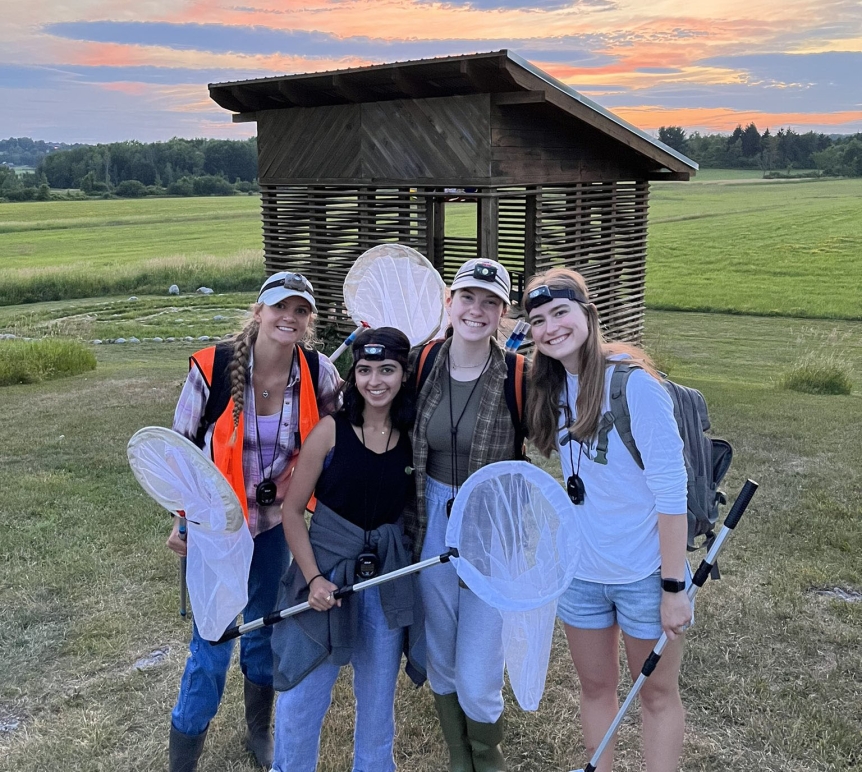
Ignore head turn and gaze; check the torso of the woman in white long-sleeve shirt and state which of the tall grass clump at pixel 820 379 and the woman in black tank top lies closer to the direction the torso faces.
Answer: the woman in black tank top

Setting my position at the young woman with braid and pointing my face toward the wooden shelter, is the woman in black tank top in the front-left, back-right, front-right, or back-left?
back-right

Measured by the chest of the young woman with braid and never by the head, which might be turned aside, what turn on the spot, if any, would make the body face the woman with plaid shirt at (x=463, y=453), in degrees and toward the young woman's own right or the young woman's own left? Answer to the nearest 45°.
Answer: approximately 45° to the young woman's own left

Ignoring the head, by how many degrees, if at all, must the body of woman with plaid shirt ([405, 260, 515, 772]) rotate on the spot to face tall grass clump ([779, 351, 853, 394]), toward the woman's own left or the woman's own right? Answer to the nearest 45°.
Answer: approximately 135° to the woman's own left

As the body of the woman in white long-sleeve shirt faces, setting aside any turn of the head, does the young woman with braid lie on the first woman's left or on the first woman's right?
on the first woman's right

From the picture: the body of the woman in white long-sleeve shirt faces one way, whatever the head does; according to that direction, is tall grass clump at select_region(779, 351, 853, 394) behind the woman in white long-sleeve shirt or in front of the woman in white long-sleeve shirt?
behind

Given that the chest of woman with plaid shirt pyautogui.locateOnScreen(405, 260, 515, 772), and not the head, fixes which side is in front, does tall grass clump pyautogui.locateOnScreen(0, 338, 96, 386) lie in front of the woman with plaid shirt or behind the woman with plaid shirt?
behind

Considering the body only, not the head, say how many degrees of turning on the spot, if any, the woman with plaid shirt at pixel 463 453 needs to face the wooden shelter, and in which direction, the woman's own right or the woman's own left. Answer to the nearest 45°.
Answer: approximately 180°
